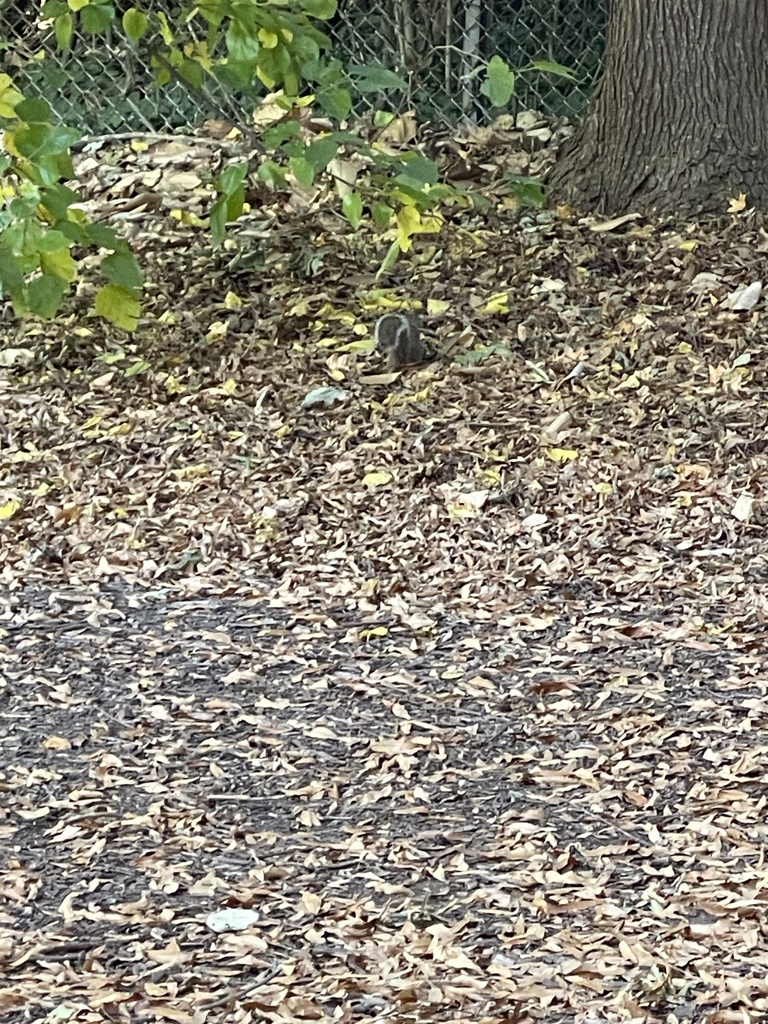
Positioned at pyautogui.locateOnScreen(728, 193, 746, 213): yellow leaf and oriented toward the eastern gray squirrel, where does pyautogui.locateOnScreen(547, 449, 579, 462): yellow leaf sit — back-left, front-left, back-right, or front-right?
front-left

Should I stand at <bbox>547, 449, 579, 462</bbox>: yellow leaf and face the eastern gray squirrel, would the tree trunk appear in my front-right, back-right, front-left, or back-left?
front-right
